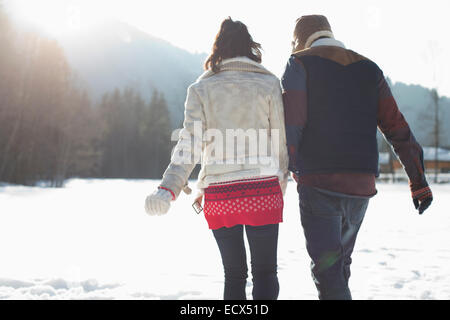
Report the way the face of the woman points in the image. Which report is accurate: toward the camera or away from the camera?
away from the camera

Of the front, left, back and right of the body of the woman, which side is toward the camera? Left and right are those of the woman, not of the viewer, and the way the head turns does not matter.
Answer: back
